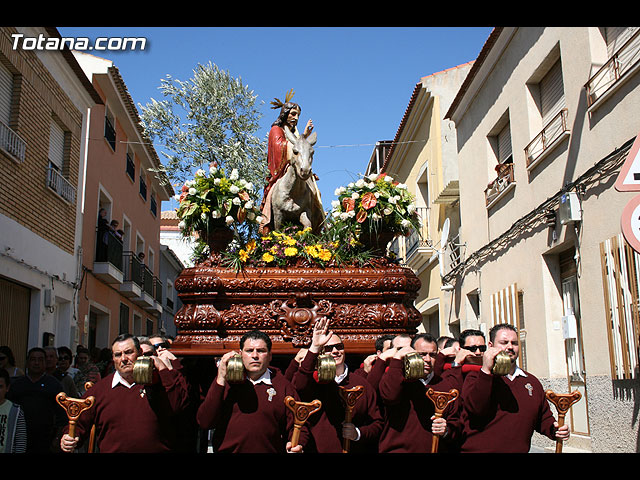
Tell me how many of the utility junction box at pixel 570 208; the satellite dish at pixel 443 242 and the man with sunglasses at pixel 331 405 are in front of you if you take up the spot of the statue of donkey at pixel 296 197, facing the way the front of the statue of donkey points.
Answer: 1

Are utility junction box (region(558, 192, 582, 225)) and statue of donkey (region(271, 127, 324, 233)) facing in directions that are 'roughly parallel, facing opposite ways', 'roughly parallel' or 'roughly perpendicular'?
roughly perpendicular

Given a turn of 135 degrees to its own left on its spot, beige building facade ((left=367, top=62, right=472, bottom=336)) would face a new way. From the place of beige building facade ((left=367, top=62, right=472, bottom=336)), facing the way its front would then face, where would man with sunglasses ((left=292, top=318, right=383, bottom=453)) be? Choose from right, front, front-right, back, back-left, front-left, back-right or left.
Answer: right

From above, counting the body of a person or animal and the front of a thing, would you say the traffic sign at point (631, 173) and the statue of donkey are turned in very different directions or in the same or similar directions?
same or similar directions

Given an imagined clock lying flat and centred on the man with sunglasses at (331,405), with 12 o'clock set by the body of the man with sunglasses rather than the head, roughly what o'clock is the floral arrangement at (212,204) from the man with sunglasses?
The floral arrangement is roughly at 5 o'clock from the man with sunglasses.

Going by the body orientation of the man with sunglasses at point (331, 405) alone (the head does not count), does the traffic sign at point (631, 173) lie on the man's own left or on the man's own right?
on the man's own left

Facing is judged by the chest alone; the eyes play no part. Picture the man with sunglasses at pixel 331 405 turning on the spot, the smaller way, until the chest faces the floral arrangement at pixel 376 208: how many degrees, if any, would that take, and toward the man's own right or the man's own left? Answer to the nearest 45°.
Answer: approximately 180°

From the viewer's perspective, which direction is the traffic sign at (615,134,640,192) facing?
toward the camera

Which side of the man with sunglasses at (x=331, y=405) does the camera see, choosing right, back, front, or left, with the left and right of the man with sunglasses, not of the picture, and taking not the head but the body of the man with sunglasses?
front

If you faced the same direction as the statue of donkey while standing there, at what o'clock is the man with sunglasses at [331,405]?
The man with sunglasses is roughly at 12 o'clock from the statue of donkey.

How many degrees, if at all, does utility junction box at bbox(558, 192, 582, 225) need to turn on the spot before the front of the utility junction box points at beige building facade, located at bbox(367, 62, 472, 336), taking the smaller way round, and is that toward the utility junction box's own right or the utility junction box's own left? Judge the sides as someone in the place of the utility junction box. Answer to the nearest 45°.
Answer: approximately 135° to the utility junction box's own right

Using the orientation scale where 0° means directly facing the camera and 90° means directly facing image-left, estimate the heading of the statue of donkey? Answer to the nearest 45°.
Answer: approximately 0°

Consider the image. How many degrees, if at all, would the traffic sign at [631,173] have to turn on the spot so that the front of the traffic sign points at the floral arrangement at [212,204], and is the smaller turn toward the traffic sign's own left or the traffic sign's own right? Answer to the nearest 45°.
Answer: approximately 90° to the traffic sign's own right

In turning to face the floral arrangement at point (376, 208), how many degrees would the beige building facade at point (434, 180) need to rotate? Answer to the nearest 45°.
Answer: approximately 45° to its left

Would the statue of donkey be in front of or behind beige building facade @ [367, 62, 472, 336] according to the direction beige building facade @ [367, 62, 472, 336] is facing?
in front

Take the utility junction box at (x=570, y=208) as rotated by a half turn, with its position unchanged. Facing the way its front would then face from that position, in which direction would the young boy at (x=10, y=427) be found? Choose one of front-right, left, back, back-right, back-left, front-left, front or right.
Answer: back

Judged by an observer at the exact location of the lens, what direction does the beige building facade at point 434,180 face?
facing the viewer and to the left of the viewer

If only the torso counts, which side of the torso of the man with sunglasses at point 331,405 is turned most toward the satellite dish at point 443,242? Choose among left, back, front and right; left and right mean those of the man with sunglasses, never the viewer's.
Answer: back
